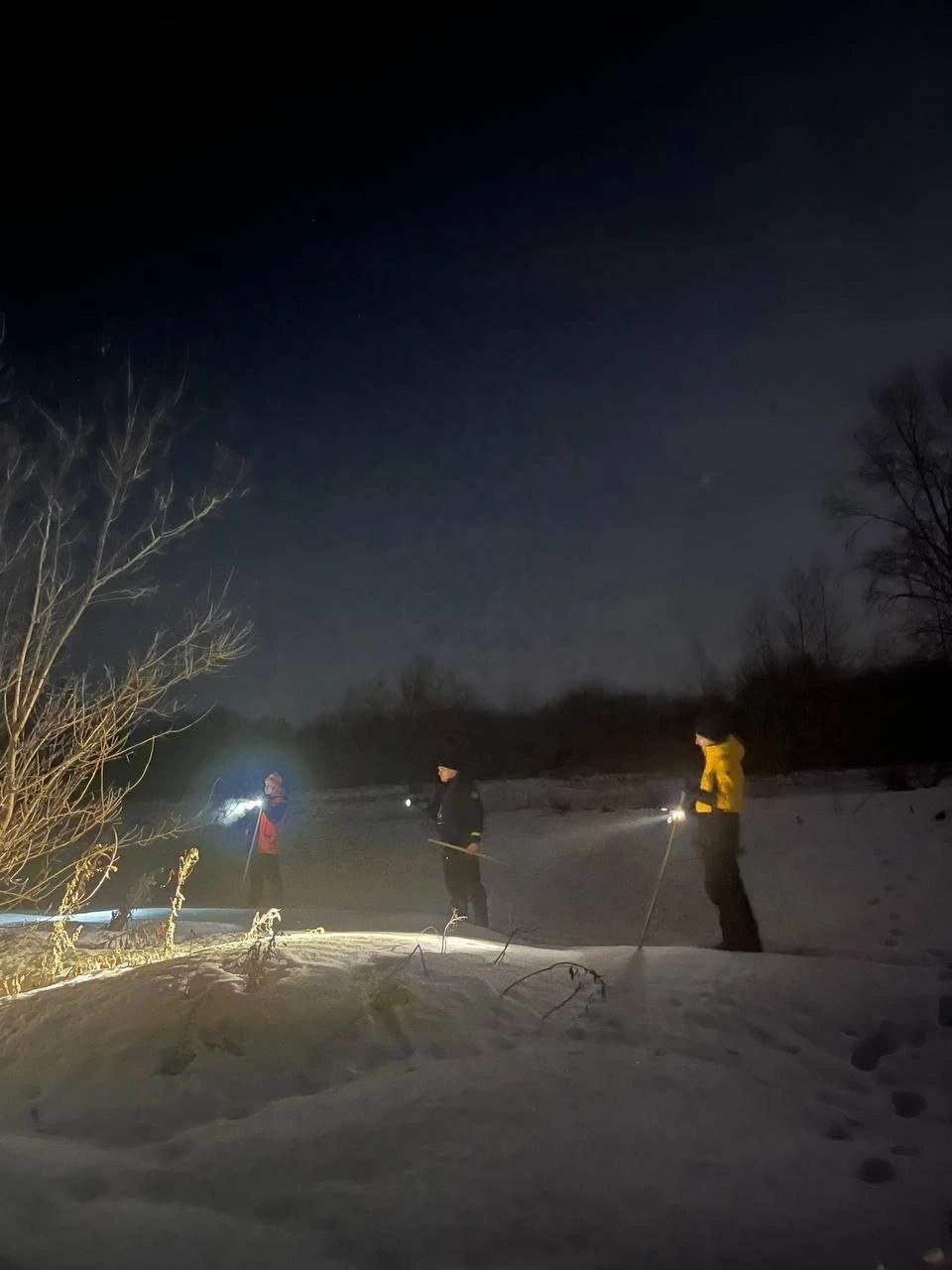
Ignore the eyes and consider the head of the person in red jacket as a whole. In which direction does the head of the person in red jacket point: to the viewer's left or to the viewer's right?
to the viewer's left

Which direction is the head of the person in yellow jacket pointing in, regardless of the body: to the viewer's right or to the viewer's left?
to the viewer's left

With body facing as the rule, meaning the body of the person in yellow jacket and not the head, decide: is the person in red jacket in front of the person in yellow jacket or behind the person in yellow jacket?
in front

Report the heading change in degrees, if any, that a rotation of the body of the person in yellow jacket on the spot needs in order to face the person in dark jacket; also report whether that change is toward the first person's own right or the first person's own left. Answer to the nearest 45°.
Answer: approximately 45° to the first person's own right

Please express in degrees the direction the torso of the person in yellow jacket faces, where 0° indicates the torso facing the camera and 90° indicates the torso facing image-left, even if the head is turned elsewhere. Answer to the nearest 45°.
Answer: approximately 90°
